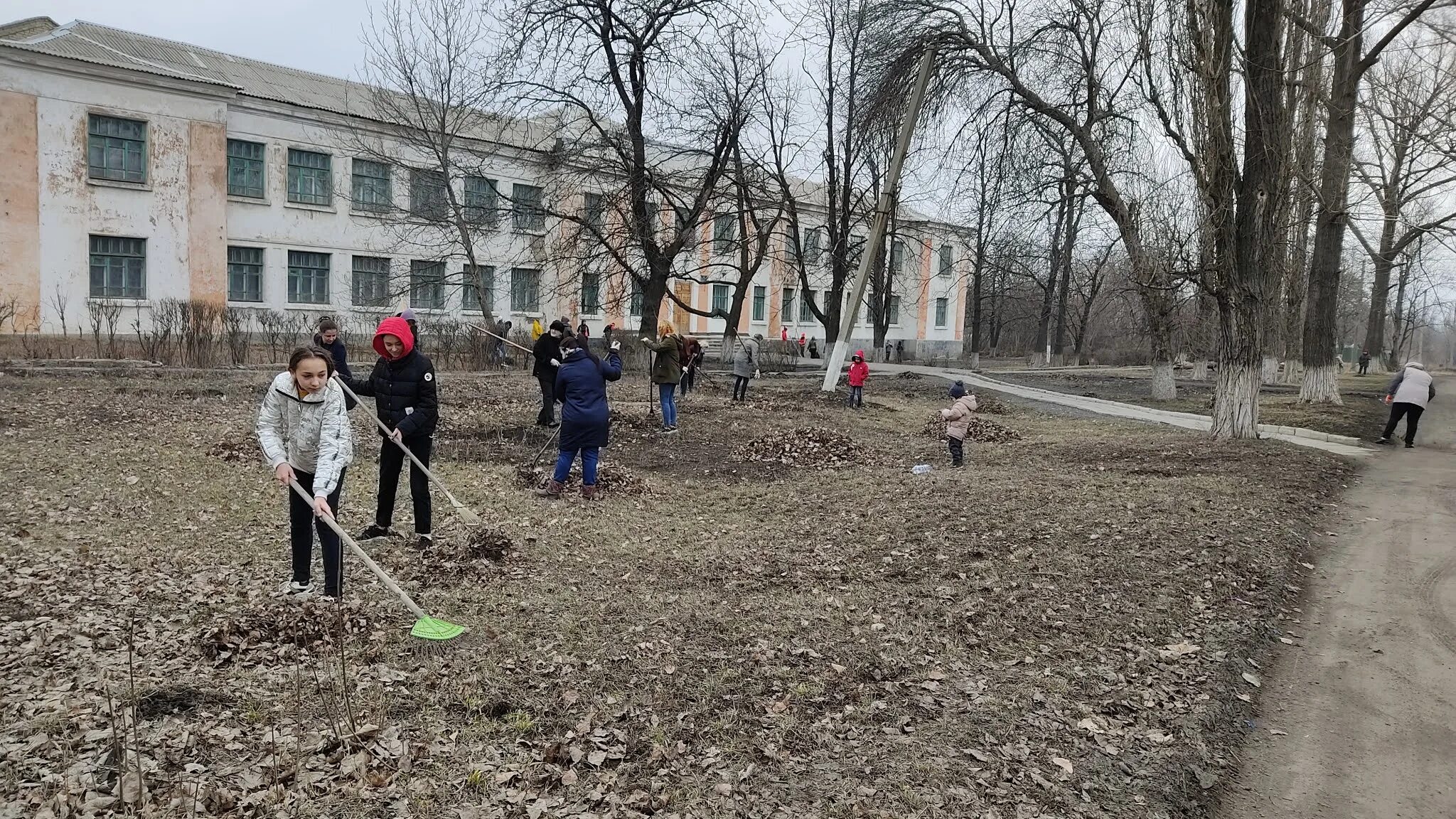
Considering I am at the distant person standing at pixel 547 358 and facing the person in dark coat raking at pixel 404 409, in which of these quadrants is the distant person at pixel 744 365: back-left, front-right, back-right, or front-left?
back-left

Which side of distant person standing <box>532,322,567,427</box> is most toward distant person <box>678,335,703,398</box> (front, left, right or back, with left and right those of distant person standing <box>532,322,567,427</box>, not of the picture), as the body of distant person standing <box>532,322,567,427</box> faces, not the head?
left

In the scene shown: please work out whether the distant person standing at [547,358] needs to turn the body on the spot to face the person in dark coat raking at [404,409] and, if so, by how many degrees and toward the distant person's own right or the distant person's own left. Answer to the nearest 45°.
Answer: approximately 45° to the distant person's own right

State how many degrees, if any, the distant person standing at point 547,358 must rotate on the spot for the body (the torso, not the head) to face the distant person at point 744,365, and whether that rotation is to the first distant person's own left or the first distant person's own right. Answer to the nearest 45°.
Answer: approximately 90° to the first distant person's own left

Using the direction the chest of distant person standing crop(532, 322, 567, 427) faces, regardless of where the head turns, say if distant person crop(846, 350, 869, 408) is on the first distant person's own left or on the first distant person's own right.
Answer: on the first distant person's own left

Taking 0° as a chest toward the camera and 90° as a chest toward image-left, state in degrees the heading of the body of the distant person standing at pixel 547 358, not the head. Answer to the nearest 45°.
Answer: approximately 315°
